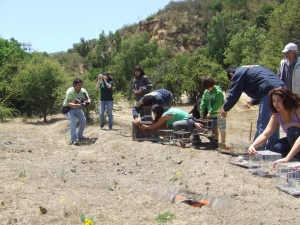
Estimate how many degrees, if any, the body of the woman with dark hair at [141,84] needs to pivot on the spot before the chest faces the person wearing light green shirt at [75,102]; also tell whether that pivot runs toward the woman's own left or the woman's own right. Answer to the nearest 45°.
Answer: approximately 45° to the woman's own right

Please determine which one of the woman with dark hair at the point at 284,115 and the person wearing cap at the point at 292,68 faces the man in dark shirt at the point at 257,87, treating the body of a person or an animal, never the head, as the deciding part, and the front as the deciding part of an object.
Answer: the person wearing cap

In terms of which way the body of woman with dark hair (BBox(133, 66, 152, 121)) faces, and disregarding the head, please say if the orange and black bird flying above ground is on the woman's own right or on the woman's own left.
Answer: on the woman's own left

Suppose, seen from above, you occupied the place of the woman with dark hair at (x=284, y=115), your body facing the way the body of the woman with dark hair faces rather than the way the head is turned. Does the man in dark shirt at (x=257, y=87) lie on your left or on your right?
on your right

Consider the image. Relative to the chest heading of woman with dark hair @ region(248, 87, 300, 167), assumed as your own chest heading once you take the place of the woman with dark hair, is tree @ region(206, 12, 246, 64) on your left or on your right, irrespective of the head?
on your right

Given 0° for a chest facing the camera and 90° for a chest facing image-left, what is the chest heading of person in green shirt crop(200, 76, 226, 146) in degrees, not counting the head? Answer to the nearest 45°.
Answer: approximately 45°

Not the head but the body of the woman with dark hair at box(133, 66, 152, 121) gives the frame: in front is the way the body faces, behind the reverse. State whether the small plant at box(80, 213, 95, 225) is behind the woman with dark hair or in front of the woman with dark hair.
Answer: in front
